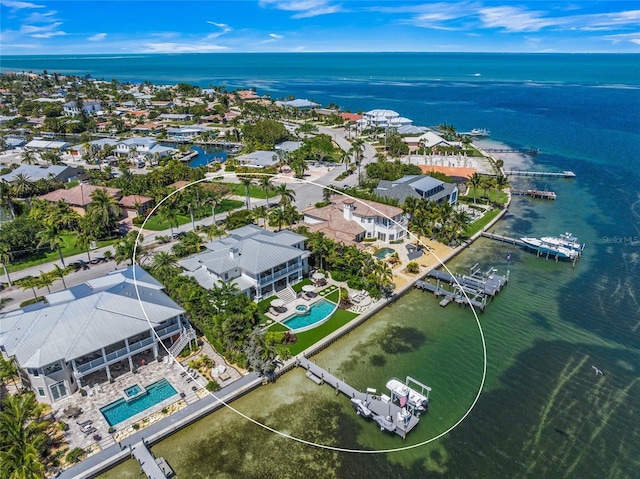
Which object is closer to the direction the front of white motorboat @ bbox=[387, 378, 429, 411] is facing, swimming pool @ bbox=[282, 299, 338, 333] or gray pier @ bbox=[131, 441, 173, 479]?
the swimming pool

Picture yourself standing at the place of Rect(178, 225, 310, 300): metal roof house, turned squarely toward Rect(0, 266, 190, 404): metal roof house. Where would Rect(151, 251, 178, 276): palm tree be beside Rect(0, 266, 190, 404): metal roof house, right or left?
right

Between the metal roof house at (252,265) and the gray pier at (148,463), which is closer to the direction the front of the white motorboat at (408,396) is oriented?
the metal roof house

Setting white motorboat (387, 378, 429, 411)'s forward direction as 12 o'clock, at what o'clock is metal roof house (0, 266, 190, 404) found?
The metal roof house is roughly at 10 o'clock from the white motorboat.

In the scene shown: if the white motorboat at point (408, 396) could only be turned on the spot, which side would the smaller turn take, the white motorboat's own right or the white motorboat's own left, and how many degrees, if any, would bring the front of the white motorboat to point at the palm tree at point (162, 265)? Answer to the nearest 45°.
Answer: approximately 45° to the white motorboat's own left

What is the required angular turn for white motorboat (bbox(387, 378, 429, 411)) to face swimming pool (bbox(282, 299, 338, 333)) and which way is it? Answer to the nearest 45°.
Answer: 0° — it already faces it

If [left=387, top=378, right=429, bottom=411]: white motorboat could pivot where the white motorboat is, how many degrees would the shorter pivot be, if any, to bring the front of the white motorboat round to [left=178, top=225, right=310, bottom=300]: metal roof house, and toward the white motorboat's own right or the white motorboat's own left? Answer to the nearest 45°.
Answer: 0° — it already faces it

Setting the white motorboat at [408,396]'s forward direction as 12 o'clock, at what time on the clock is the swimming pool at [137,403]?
The swimming pool is roughly at 10 o'clock from the white motorboat.

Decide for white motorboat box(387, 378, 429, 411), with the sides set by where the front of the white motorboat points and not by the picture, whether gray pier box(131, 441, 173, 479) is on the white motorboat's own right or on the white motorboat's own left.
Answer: on the white motorboat's own left

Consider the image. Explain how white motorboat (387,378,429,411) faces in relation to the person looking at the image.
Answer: facing away from the viewer and to the left of the viewer
